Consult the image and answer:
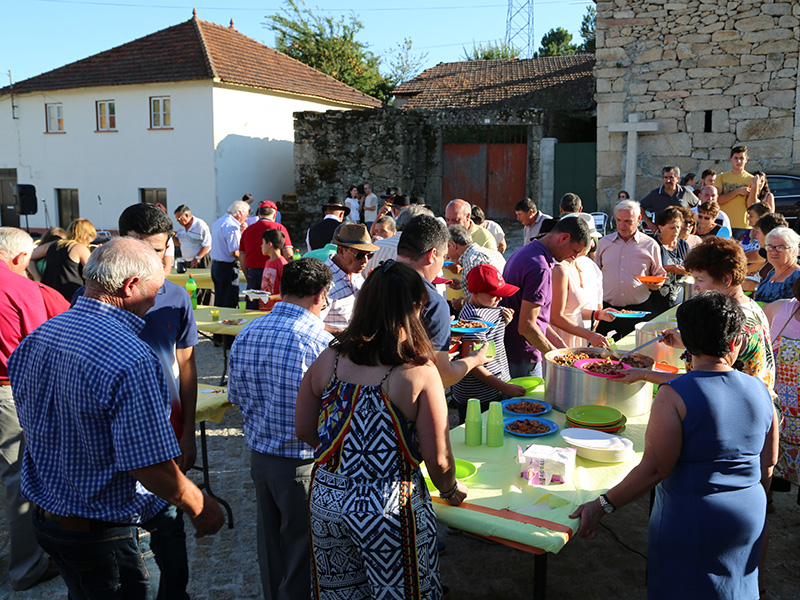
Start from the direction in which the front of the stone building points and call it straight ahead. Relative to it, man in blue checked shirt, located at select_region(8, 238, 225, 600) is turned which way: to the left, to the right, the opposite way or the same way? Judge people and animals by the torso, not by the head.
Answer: the opposite way

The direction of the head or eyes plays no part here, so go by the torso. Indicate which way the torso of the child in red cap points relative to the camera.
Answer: to the viewer's right

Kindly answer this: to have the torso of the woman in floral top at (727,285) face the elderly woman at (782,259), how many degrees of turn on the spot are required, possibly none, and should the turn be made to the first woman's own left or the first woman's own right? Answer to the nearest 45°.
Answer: approximately 90° to the first woman's own right

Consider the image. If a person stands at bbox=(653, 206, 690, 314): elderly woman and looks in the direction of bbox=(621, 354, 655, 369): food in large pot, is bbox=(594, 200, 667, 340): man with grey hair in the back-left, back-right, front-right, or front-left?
front-right

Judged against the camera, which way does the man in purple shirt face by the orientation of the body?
to the viewer's right

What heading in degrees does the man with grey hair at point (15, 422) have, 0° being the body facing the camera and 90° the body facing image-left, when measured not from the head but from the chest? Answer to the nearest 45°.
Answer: approximately 225°

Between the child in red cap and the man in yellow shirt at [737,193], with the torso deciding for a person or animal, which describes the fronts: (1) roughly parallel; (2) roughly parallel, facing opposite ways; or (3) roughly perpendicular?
roughly perpendicular

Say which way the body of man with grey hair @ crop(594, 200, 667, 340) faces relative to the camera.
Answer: toward the camera

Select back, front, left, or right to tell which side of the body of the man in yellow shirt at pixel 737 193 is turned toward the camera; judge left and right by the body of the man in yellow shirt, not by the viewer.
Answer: front

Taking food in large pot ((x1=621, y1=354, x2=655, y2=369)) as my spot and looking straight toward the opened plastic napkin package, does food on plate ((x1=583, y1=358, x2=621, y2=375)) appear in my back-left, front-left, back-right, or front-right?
front-right

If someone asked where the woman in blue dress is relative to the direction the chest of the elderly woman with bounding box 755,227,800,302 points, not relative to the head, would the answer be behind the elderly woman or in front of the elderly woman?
in front

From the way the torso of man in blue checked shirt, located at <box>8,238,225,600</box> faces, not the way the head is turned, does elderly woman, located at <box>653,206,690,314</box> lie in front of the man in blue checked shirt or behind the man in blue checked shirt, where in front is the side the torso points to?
in front
